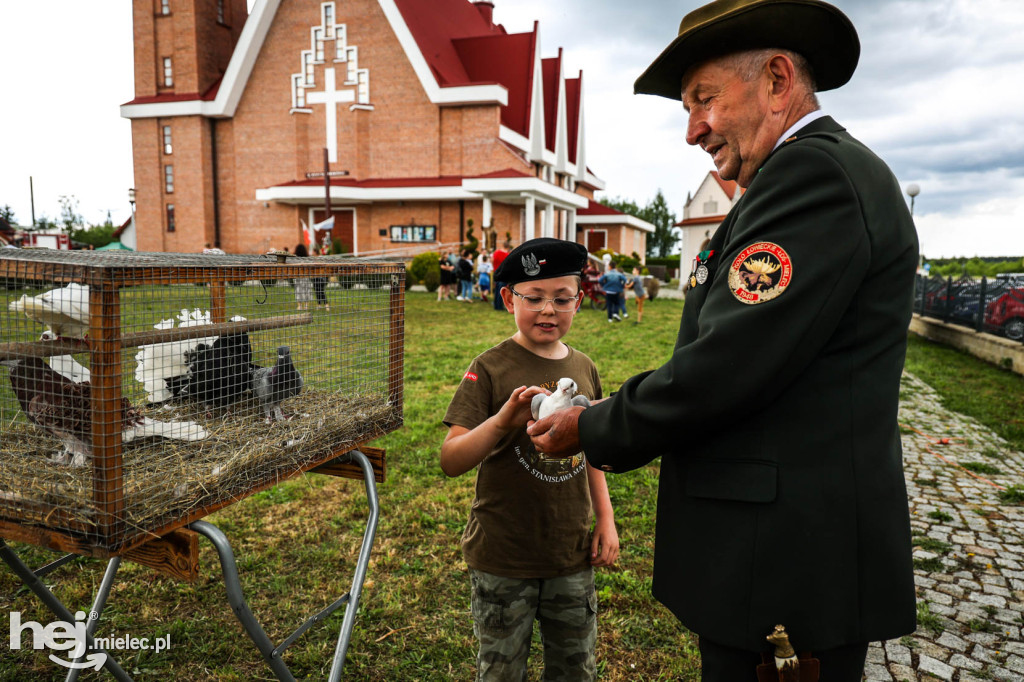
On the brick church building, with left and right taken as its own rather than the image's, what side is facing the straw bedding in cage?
front

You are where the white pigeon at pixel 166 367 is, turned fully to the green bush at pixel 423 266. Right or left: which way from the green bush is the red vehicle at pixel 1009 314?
right

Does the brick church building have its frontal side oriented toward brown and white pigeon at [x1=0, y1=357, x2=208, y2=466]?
yes

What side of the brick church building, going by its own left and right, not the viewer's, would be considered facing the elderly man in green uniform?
front

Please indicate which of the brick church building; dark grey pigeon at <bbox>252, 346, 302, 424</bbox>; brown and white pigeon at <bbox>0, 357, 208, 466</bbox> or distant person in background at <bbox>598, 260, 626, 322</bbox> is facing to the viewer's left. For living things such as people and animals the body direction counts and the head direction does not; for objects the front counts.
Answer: the brown and white pigeon

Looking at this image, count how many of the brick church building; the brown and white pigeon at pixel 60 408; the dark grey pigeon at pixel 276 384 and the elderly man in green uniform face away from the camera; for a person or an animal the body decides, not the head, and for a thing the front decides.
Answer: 0

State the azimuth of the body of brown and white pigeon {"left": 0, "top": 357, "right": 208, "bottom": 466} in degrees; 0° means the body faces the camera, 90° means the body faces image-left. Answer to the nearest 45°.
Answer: approximately 90°

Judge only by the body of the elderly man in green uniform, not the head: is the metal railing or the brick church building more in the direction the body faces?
the brick church building

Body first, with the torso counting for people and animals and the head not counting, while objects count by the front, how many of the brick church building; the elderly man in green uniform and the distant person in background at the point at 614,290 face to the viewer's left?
1

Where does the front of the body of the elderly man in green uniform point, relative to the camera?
to the viewer's left

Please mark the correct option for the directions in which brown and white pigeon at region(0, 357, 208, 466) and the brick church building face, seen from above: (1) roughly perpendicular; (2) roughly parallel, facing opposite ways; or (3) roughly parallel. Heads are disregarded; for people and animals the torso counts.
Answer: roughly perpendicular
